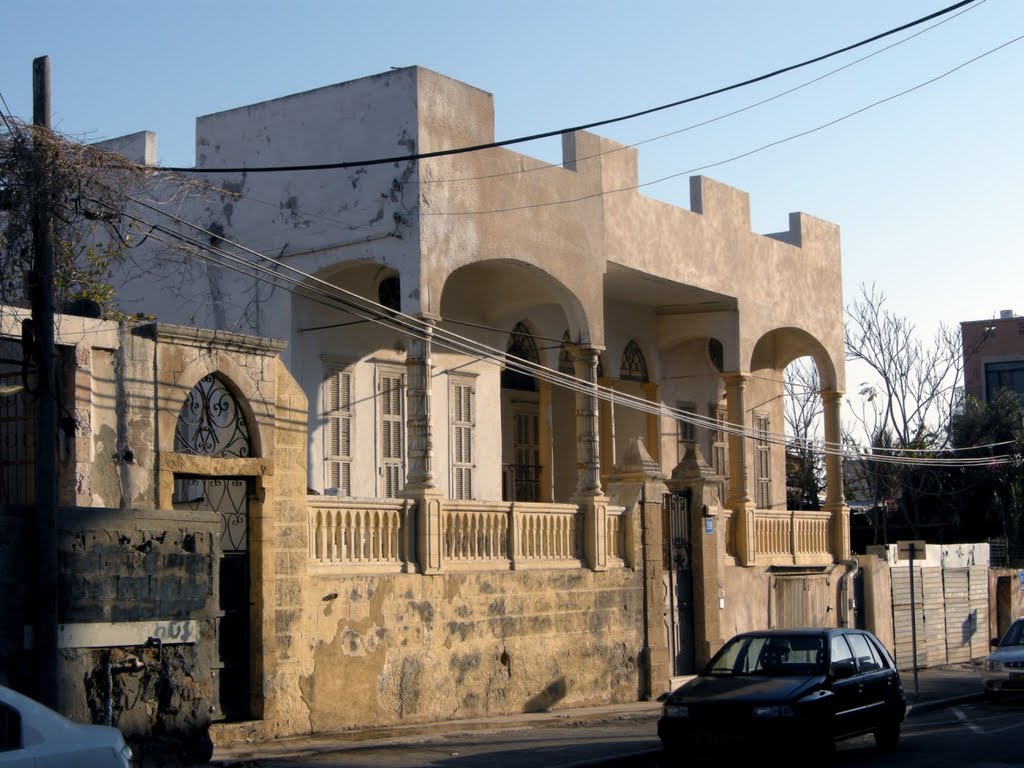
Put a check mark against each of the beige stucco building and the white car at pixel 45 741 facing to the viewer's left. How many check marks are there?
1

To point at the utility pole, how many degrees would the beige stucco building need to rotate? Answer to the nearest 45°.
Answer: approximately 45° to its right

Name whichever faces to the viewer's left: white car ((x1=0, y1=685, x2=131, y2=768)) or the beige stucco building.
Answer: the white car

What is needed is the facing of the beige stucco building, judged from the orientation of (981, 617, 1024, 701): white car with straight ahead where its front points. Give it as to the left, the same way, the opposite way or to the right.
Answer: to the left

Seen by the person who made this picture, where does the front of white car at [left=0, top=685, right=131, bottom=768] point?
facing to the left of the viewer

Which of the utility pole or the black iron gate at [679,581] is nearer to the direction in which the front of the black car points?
the utility pole

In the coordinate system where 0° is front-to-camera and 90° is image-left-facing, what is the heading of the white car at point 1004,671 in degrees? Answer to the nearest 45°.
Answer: approximately 45°
